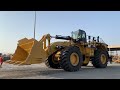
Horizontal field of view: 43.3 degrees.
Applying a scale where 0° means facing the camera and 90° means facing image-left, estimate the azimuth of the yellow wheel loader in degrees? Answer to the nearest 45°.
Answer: approximately 45°
